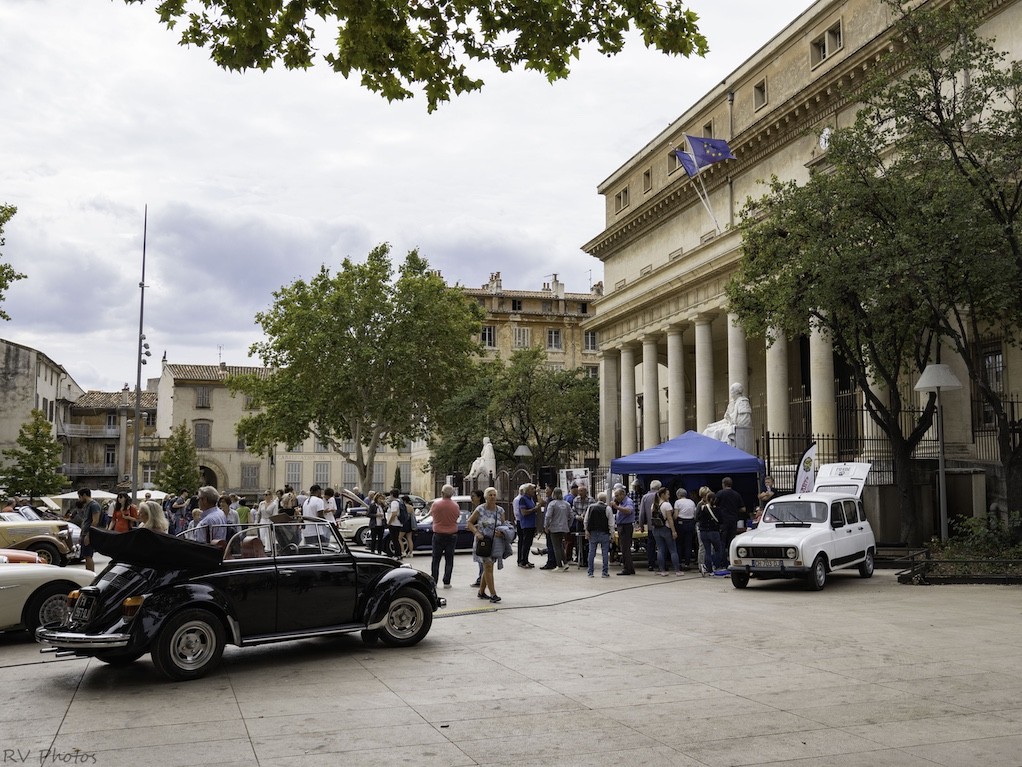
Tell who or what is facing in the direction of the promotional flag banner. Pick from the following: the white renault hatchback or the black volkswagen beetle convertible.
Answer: the black volkswagen beetle convertible

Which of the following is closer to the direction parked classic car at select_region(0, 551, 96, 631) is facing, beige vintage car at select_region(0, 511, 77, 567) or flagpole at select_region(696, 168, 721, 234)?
the flagpole

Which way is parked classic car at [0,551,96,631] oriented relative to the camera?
to the viewer's right

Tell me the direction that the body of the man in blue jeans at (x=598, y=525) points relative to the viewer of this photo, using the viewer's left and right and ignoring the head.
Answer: facing away from the viewer

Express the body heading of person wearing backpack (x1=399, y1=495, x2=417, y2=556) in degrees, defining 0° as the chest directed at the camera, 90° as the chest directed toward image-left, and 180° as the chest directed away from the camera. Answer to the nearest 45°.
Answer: approximately 180°

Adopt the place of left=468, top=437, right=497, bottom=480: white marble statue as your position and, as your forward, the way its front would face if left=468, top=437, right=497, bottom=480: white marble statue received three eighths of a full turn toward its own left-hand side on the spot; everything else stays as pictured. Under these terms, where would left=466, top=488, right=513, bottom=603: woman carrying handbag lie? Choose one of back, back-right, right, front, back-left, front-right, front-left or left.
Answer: right

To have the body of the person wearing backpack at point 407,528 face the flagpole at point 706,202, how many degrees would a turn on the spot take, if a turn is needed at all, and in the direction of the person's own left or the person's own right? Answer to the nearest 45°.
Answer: approximately 45° to the person's own right

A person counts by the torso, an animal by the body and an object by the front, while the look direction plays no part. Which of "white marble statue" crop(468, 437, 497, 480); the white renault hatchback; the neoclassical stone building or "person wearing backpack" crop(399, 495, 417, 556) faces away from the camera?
the person wearing backpack

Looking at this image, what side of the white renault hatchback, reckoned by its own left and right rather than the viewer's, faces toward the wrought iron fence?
back

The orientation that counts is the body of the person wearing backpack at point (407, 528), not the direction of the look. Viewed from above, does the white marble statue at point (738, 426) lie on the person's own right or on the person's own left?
on the person's own right

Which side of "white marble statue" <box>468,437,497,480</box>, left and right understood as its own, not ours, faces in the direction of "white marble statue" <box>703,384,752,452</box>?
left
